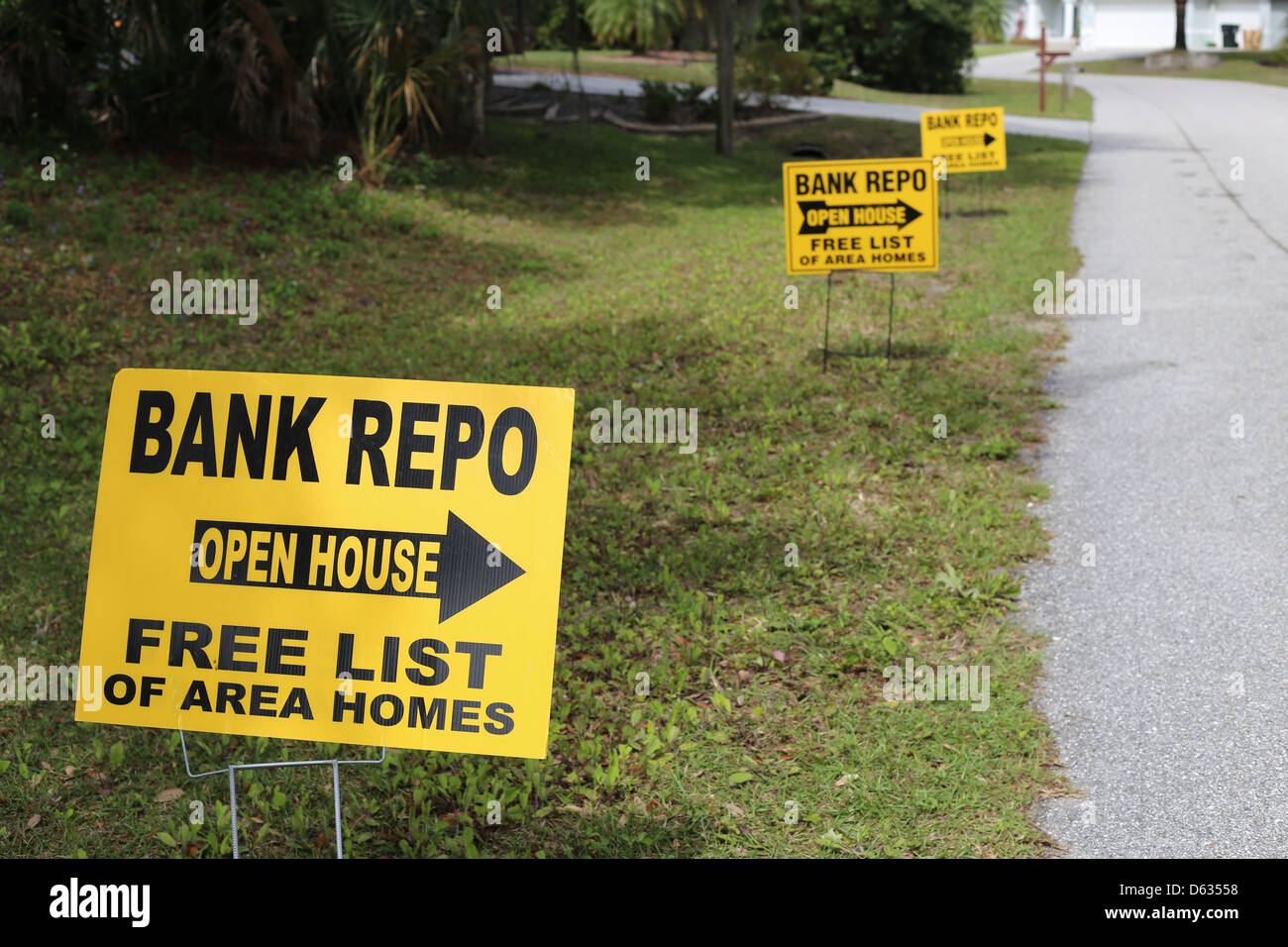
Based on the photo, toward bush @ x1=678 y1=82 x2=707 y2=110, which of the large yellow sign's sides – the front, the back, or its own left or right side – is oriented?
back

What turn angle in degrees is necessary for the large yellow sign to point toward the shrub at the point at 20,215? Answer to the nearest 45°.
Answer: approximately 180°

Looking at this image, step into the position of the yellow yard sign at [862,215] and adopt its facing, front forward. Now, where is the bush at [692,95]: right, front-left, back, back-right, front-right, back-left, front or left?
back

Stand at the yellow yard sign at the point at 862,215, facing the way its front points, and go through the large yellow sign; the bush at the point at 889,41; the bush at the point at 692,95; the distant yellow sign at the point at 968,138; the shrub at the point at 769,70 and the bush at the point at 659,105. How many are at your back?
5

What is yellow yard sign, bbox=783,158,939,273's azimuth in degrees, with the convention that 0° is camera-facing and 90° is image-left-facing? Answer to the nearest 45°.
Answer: approximately 0°

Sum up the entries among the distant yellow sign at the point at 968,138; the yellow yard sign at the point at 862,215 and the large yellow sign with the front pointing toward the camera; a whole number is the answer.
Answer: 3

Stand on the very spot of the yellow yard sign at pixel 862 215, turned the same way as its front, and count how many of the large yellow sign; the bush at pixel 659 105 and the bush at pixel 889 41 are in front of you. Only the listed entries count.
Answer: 1

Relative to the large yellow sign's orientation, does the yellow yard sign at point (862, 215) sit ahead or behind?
behind

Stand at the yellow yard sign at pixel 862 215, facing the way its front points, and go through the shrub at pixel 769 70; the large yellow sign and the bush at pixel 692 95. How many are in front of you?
1

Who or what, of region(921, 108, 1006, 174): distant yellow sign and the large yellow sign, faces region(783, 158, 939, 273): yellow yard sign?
the distant yellow sign

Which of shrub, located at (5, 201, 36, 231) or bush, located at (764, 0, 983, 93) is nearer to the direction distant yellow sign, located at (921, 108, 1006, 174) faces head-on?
the shrub
